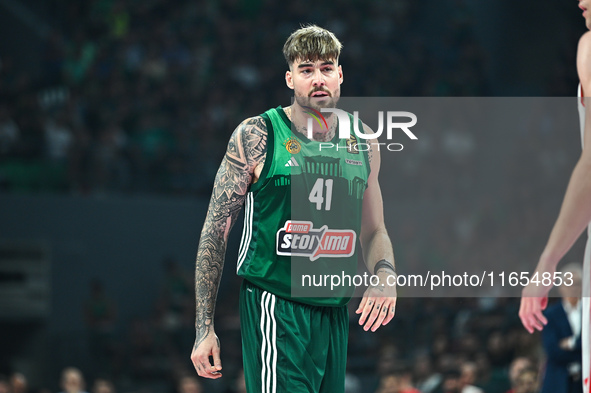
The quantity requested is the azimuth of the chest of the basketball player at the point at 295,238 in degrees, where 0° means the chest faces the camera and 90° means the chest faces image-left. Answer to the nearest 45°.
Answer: approximately 315°

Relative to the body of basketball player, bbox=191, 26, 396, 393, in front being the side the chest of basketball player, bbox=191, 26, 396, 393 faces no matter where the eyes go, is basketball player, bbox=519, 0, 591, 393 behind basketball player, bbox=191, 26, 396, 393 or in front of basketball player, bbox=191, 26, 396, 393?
in front

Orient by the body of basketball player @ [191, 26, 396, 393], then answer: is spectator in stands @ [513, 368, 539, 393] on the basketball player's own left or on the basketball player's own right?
on the basketball player's own left
